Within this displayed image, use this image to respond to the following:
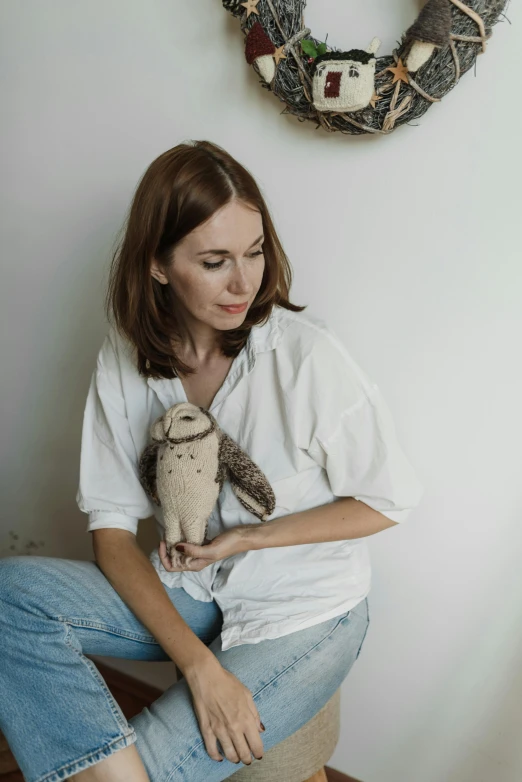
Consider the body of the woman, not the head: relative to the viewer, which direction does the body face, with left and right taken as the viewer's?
facing the viewer and to the left of the viewer

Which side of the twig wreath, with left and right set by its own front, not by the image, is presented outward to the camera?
front

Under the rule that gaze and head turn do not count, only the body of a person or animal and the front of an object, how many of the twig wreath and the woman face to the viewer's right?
0
